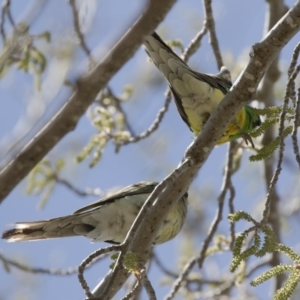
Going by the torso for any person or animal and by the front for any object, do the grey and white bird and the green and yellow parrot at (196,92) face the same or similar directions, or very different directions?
same or similar directions

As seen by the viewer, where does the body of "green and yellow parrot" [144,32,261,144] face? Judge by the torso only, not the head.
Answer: to the viewer's right

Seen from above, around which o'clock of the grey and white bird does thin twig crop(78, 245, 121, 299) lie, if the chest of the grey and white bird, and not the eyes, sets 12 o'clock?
The thin twig is roughly at 3 o'clock from the grey and white bird.

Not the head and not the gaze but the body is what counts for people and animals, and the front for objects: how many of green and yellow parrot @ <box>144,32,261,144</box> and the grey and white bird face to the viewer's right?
2

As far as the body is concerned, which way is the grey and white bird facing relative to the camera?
to the viewer's right

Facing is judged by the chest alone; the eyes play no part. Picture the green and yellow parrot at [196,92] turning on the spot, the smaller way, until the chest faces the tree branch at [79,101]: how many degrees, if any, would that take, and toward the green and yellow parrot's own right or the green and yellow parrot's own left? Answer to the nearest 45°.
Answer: approximately 180°
